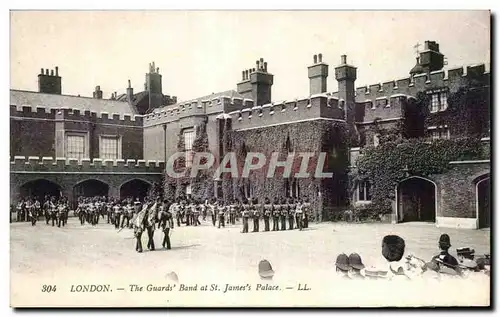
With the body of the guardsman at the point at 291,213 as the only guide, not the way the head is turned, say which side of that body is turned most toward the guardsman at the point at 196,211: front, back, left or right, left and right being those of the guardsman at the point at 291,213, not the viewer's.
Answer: right

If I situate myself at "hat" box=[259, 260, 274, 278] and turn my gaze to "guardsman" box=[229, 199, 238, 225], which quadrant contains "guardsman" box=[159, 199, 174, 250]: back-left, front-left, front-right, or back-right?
front-left

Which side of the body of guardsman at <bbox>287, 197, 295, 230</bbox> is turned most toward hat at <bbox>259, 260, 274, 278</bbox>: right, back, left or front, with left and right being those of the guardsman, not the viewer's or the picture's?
front

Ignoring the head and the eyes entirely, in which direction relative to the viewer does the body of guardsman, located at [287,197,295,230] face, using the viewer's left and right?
facing the viewer

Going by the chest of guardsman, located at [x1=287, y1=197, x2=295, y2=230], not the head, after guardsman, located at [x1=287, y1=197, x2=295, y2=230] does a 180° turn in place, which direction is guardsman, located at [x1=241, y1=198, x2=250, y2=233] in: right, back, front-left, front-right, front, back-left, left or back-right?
left
